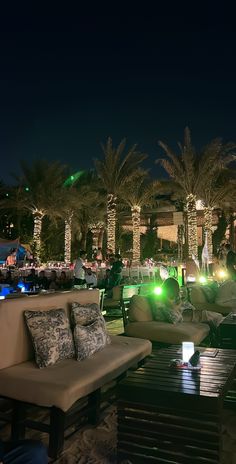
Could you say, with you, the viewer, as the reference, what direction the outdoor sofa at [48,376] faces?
facing the viewer and to the right of the viewer

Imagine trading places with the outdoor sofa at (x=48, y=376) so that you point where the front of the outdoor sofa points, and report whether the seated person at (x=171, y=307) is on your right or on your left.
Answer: on your left

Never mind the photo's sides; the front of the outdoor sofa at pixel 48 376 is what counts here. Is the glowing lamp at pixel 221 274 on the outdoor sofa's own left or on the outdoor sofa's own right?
on the outdoor sofa's own left

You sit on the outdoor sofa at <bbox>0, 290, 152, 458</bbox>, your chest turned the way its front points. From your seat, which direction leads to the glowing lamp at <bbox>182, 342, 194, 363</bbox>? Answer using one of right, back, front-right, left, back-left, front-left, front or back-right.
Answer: front-left

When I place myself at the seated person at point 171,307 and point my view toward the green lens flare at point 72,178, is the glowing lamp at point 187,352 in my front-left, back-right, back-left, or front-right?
back-left
